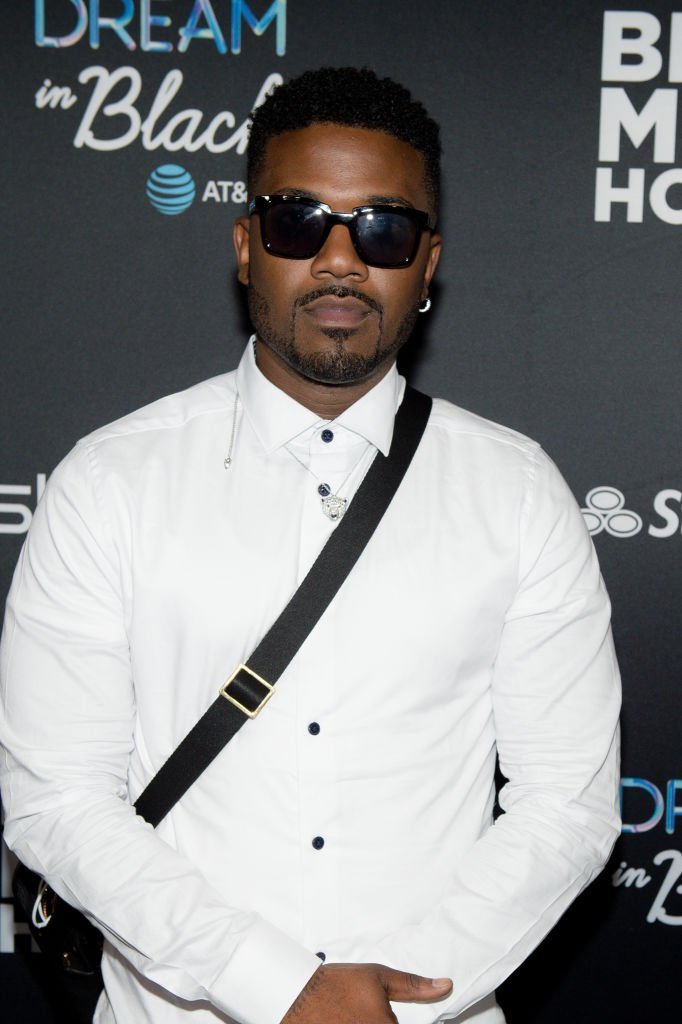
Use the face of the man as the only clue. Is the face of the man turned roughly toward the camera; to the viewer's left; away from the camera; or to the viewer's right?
toward the camera

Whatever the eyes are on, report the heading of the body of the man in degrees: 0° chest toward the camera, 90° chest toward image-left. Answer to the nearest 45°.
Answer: approximately 0°
